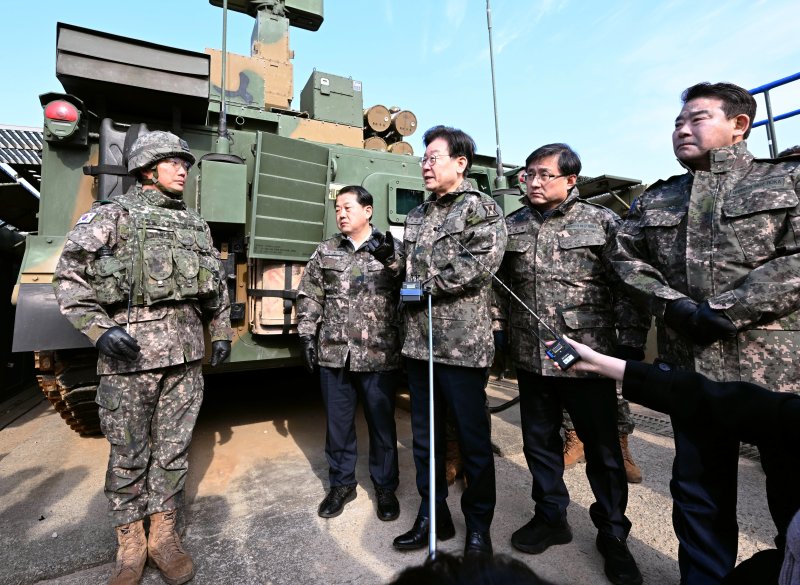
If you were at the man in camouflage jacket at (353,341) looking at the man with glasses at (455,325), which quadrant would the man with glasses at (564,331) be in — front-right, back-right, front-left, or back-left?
front-left

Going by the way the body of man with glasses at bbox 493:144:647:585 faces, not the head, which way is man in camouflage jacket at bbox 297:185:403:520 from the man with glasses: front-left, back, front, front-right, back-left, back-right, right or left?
front-right

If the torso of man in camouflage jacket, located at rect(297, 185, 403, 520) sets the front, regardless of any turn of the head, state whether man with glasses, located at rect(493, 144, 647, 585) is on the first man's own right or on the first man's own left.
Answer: on the first man's own left

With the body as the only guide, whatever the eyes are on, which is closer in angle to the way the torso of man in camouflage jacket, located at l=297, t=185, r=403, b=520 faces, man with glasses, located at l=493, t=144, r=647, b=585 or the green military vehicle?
the man with glasses

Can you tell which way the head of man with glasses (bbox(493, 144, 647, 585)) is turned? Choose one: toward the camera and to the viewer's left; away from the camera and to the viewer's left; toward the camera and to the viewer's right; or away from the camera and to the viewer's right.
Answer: toward the camera and to the viewer's left

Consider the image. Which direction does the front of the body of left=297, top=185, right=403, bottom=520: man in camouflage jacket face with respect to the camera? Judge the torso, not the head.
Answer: toward the camera

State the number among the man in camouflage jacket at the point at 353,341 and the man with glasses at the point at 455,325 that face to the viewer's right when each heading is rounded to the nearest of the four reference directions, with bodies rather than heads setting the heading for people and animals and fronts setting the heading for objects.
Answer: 0

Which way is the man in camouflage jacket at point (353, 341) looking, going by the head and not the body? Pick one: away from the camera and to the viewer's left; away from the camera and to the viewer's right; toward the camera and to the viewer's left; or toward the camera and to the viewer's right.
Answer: toward the camera and to the viewer's left

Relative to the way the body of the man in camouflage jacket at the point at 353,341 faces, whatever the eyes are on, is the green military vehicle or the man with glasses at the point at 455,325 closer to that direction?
the man with glasses

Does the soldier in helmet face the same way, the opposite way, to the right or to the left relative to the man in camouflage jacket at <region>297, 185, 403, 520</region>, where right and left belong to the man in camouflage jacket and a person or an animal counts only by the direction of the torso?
to the left

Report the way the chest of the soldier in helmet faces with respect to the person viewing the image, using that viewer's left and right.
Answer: facing the viewer and to the right of the viewer

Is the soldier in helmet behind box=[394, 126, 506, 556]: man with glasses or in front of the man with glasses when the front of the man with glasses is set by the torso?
in front

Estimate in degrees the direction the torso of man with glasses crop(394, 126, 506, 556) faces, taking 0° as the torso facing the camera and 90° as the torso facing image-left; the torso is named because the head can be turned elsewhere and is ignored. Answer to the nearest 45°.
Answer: approximately 45°

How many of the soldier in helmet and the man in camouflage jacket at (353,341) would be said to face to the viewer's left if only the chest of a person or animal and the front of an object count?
0
